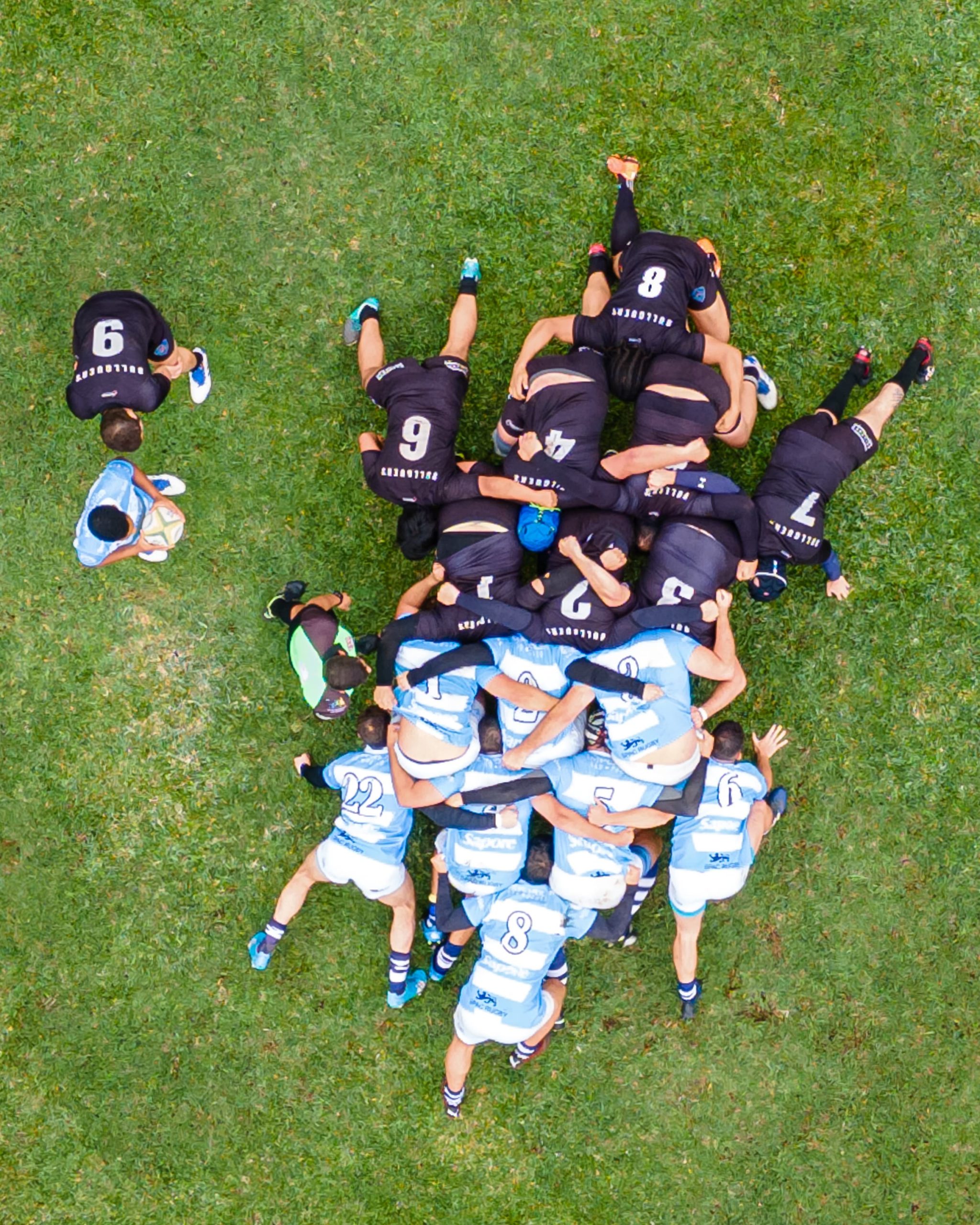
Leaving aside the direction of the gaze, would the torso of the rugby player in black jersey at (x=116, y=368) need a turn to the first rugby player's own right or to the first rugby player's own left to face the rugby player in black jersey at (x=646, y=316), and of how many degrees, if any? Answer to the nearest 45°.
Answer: approximately 90° to the first rugby player's own left

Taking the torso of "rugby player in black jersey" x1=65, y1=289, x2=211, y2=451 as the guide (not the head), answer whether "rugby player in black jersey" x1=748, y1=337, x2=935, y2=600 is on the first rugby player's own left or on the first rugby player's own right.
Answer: on the first rugby player's own left

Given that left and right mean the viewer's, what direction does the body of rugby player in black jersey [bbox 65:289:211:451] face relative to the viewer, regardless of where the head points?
facing the viewer

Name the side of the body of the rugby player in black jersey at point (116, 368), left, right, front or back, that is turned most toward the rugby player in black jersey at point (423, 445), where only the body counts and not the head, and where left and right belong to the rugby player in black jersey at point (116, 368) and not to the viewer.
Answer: left
